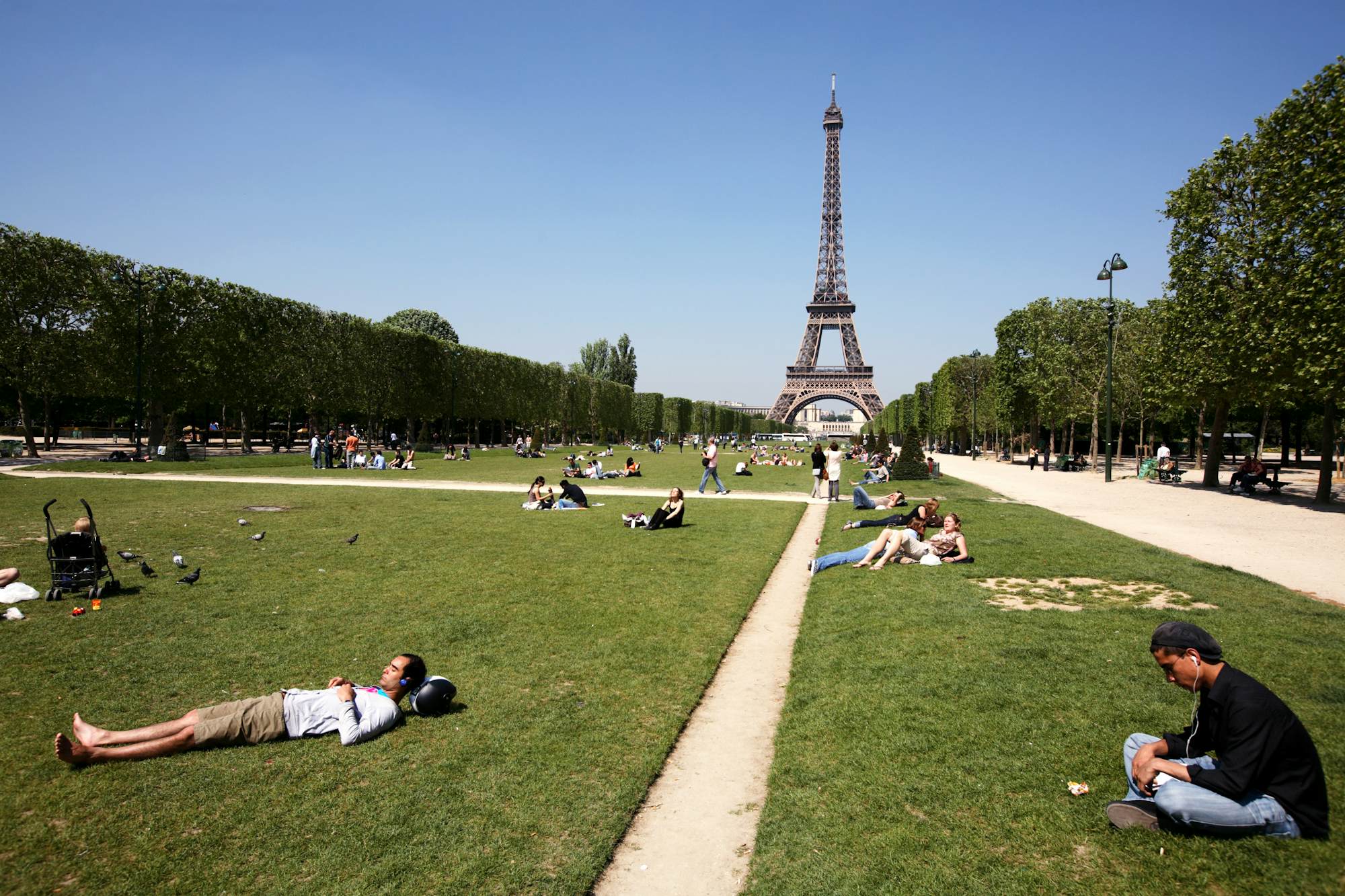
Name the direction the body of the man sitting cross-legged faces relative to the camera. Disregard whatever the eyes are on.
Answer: to the viewer's left

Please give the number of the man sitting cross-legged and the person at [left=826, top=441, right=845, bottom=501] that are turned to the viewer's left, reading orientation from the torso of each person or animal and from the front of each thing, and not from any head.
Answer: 1

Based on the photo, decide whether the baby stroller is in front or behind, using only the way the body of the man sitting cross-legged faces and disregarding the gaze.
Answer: in front

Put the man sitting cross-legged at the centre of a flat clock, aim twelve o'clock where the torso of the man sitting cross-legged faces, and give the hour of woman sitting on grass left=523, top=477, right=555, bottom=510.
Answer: The woman sitting on grass is roughly at 1 o'clock from the man sitting cross-legged.

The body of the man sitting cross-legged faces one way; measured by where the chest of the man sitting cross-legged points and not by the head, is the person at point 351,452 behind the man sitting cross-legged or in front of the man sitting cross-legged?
in front

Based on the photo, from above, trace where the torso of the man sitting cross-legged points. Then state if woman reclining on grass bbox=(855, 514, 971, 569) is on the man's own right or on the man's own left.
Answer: on the man's own right

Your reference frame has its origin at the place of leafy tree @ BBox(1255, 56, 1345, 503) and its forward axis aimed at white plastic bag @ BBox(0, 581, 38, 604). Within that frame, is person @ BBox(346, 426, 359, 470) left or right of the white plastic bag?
right
